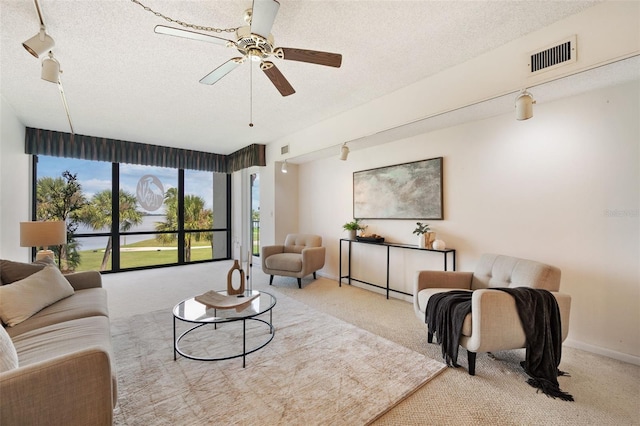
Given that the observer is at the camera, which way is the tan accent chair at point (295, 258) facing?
facing the viewer and to the left of the viewer

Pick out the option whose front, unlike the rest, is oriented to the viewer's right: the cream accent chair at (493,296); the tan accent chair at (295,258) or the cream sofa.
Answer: the cream sofa

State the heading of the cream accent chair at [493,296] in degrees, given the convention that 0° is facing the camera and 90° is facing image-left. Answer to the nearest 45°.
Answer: approximately 45°

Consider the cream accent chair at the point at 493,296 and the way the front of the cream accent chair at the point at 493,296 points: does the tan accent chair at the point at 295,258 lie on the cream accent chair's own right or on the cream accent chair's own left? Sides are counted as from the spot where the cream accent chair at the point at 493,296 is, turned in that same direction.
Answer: on the cream accent chair's own right

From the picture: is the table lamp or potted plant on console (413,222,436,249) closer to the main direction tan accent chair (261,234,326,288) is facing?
the table lamp

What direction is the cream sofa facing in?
to the viewer's right

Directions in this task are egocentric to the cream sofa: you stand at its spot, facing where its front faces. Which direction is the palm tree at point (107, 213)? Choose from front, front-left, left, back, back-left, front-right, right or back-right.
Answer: left

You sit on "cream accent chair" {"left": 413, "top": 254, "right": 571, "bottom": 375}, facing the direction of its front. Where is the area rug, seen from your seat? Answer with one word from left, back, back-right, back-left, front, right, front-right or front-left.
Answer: front

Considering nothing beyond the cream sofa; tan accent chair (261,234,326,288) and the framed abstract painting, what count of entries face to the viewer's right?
1

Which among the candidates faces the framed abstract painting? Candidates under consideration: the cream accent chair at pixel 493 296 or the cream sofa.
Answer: the cream sofa

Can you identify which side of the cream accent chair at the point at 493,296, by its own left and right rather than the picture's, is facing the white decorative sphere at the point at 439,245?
right

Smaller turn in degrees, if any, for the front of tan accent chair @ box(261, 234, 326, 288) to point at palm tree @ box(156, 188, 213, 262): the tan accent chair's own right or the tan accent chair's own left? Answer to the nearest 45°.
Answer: approximately 90° to the tan accent chair's own right

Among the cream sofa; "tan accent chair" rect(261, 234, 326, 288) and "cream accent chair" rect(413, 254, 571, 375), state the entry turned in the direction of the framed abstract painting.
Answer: the cream sofa

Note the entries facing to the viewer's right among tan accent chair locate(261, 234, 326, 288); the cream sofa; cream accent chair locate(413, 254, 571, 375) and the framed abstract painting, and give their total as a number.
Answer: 1

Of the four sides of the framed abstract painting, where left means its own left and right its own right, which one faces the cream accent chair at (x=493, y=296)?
left

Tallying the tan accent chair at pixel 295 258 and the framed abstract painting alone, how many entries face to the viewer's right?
0

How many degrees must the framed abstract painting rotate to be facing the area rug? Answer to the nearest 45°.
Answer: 0° — it already faces it

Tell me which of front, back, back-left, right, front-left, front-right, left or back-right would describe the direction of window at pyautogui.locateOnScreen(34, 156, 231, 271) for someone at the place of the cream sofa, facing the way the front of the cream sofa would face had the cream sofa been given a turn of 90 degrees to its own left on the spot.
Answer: front

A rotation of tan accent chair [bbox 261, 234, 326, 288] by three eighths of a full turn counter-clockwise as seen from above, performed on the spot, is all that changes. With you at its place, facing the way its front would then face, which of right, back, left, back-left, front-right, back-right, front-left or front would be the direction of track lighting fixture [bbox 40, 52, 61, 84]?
back-right
